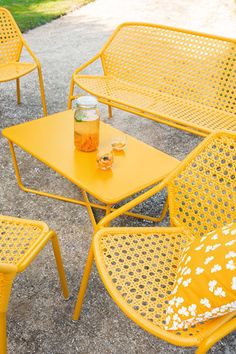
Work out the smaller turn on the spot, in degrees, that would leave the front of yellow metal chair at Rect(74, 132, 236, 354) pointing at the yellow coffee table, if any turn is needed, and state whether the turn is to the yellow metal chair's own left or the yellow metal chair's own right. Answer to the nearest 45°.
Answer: approximately 90° to the yellow metal chair's own right

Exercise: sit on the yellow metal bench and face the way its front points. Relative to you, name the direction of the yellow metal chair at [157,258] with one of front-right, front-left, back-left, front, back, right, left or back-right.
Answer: front-left

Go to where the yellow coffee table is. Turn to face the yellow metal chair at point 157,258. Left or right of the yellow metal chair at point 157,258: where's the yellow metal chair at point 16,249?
right

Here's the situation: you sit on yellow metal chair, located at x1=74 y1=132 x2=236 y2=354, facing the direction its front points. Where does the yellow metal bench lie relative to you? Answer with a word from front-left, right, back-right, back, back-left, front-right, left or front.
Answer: back-right

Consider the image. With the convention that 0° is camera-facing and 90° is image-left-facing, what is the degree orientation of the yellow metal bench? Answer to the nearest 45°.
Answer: approximately 45°

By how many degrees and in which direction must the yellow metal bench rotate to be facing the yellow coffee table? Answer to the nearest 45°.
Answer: approximately 45° to its left

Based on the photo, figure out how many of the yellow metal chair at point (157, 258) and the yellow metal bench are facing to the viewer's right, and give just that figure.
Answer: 0

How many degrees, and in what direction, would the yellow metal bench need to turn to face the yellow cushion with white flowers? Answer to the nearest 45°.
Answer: approximately 45° to its left

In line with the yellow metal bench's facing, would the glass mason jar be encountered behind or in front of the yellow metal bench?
in front

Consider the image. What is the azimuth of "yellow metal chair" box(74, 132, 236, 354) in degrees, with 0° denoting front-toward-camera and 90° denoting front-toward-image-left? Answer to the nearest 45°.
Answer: approximately 45°

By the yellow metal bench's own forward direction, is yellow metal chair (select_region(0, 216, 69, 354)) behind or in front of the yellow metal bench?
in front
